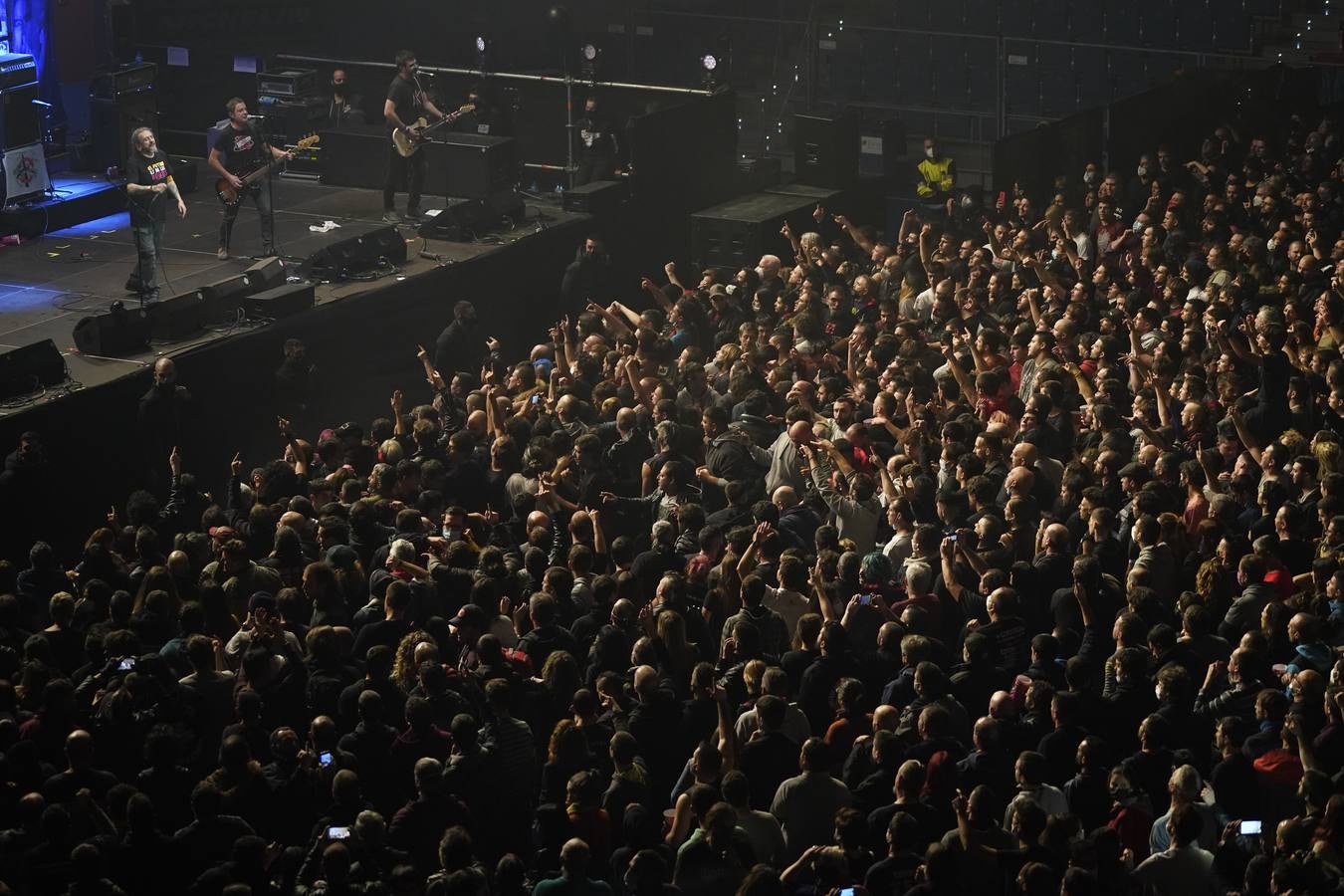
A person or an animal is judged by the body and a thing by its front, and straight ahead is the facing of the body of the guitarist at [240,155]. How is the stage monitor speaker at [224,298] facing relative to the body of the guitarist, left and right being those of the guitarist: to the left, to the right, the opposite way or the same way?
the opposite way

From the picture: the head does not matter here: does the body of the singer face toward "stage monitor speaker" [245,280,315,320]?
yes

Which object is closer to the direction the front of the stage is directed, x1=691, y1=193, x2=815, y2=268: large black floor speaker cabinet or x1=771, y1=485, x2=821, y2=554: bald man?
the bald man

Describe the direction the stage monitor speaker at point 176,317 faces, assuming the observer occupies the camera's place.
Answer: facing away from the viewer and to the left of the viewer

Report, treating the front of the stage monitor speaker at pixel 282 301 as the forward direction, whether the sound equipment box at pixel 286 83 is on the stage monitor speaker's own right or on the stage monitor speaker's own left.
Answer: on the stage monitor speaker's own right

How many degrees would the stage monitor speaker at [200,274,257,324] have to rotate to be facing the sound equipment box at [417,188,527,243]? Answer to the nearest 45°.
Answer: approximately 90° to its right

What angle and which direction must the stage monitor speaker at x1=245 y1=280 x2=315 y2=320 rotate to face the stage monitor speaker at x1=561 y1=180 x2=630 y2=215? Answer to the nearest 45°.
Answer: approximately 90° to its right

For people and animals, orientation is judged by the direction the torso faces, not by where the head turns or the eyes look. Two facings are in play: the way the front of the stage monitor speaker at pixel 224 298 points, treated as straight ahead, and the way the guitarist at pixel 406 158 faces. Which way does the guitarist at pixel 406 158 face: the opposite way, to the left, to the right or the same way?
the opposite way

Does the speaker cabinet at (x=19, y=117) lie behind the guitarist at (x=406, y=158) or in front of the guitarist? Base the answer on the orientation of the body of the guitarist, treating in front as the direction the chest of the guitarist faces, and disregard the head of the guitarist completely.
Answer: behind

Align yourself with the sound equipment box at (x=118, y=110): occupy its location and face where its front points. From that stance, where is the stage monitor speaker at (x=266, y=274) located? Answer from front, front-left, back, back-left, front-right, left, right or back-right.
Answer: front-right
